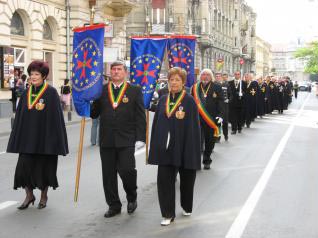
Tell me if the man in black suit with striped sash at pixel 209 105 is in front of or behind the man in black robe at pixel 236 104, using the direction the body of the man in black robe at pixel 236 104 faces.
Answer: in front

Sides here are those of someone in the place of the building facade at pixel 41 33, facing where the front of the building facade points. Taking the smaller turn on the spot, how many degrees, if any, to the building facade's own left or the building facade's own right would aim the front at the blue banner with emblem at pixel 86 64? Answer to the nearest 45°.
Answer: approximately 45° to the building facade's own right

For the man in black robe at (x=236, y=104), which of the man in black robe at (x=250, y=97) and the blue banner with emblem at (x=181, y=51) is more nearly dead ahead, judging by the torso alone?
the blue banner with emblem

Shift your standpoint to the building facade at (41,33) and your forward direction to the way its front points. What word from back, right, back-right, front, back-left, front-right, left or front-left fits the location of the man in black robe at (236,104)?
front

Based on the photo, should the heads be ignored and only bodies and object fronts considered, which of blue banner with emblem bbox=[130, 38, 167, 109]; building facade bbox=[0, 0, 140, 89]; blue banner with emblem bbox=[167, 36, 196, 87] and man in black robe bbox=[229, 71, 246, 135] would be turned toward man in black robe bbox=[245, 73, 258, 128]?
the building facade

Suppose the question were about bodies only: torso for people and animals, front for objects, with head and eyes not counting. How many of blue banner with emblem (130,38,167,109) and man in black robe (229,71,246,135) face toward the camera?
2

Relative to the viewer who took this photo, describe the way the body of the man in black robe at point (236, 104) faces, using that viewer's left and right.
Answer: facing the viewer

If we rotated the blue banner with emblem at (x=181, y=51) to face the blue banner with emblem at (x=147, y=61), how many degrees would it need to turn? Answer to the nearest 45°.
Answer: approximately 45° to its right

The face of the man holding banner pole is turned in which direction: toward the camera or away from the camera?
toward the camera

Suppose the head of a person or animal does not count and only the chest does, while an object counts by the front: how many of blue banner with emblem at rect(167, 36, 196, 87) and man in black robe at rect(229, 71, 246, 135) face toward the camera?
2

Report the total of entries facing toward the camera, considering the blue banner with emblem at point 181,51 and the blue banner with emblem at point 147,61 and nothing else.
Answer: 2

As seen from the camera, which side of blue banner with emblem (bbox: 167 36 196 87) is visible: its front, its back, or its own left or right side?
front

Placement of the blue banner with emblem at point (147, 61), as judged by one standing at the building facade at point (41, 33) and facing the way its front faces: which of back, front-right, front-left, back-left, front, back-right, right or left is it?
front-right

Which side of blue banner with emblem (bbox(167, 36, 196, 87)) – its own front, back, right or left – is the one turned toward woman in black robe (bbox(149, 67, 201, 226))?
front

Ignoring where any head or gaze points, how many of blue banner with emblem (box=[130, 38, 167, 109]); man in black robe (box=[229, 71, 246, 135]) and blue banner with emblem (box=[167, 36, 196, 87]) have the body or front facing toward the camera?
3
